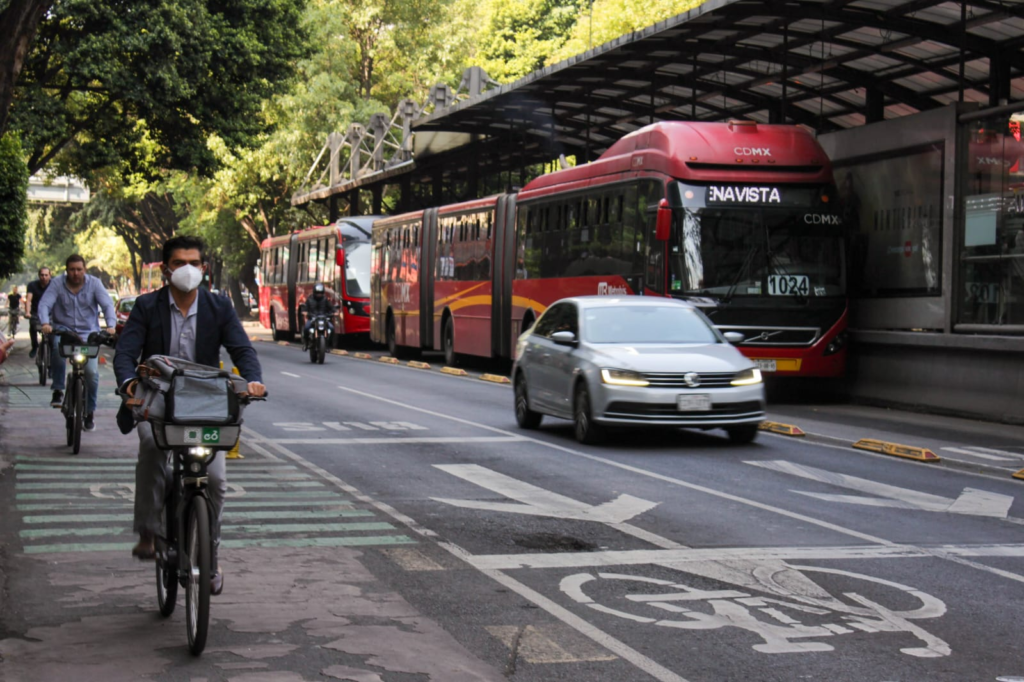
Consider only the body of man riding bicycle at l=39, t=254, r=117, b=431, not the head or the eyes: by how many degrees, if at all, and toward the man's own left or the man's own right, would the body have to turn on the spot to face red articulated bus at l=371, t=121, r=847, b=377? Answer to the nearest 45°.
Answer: approximately 90° to the man's own left

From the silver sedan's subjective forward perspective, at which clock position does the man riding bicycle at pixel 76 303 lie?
The man riding bicycle is roughly at 4 o'clock from the silver sedan.

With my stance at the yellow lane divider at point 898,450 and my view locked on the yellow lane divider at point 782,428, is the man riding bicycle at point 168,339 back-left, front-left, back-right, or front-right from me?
back-left

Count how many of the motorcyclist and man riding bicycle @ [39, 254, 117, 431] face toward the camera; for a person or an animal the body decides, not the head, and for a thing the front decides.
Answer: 2

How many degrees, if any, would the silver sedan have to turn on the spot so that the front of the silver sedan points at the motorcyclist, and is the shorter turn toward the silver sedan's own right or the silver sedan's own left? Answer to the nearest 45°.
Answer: approximately 180°

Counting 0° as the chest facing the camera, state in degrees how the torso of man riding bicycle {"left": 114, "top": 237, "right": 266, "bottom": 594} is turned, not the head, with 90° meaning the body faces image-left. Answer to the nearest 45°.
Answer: approximately 0°
